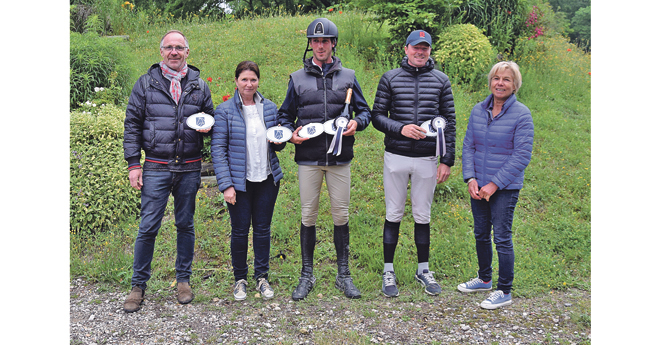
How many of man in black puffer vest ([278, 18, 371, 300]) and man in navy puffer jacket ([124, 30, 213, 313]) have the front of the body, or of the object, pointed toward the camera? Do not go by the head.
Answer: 2

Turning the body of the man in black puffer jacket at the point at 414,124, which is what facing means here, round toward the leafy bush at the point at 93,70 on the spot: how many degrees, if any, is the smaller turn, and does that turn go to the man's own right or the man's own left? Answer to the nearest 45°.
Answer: approximately 135° to the man's own right

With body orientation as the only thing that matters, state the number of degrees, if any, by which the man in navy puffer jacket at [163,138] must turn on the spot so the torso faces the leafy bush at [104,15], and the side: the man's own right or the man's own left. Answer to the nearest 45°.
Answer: approximately 180°

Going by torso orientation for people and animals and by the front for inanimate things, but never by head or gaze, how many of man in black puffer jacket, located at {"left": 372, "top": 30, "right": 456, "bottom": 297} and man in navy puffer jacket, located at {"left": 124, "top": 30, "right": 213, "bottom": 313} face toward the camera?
2

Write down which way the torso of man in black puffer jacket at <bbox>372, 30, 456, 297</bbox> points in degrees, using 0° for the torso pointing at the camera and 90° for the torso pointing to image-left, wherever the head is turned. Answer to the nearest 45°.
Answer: approximately 0°

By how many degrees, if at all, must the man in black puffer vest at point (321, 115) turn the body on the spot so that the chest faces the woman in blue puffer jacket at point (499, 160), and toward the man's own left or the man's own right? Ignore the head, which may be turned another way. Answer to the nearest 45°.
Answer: approximately 90° to the man's own left

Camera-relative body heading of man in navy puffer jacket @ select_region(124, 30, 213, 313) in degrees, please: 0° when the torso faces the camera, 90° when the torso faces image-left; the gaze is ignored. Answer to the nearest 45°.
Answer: approximately 0°

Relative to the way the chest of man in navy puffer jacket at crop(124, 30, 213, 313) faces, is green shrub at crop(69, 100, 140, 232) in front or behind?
behind

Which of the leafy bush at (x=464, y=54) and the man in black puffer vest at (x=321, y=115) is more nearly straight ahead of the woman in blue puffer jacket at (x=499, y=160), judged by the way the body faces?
the man in black puffer vest
